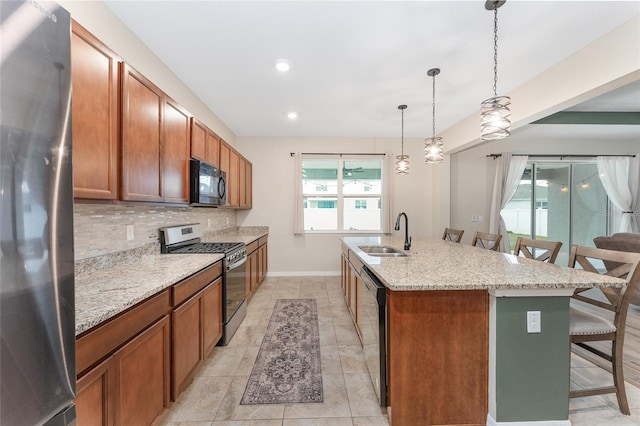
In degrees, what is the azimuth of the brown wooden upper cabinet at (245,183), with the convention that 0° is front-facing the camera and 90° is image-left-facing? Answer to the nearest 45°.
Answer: approximately 270°

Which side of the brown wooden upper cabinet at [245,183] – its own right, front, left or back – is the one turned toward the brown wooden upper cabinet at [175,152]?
right

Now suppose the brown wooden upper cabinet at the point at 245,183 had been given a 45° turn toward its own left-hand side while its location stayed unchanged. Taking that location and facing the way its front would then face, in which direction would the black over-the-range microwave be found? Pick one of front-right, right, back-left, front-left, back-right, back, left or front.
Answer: back-right

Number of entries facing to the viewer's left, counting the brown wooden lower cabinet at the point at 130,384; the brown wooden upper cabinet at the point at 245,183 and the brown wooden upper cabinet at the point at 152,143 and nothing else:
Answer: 0

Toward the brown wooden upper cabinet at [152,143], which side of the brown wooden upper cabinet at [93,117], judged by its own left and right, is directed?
left

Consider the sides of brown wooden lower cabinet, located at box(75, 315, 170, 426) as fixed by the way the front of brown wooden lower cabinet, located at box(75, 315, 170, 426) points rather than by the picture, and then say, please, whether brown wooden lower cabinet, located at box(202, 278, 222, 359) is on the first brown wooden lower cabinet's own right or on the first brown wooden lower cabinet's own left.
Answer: on the first brown wooden lower cabinet's own left

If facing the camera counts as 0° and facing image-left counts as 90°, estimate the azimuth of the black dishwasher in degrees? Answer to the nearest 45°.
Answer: approximately 90°

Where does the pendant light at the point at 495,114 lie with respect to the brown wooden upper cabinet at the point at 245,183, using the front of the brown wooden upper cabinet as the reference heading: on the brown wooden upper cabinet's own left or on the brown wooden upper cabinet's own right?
on the brown wooden upper cabinet's own right

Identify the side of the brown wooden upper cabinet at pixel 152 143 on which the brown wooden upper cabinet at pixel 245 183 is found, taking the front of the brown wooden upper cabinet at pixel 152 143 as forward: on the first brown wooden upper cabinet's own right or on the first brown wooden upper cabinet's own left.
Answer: on the first brown wooden upper cabinet's own left

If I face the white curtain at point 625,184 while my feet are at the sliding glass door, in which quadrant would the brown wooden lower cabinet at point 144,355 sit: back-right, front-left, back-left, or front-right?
back-right

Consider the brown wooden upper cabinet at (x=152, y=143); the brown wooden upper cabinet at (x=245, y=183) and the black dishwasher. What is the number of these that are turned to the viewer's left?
1

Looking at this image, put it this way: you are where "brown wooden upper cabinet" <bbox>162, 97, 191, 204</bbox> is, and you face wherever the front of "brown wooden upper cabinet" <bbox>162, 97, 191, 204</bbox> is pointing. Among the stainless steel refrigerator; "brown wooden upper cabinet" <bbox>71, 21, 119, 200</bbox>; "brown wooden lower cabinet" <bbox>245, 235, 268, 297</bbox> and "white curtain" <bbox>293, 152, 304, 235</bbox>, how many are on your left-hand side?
2

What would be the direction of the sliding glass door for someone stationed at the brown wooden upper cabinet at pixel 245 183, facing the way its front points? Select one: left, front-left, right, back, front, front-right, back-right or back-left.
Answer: front

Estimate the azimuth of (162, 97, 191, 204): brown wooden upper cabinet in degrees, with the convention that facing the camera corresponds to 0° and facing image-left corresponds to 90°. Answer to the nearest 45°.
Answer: approximately 315°

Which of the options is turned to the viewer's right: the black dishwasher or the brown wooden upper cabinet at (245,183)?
the brown wooden upper cabinet

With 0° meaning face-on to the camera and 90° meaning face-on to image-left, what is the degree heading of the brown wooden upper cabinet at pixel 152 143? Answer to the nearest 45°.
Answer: approximately 315°

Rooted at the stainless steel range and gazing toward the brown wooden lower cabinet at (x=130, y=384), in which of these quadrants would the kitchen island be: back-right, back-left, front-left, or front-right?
front-left
